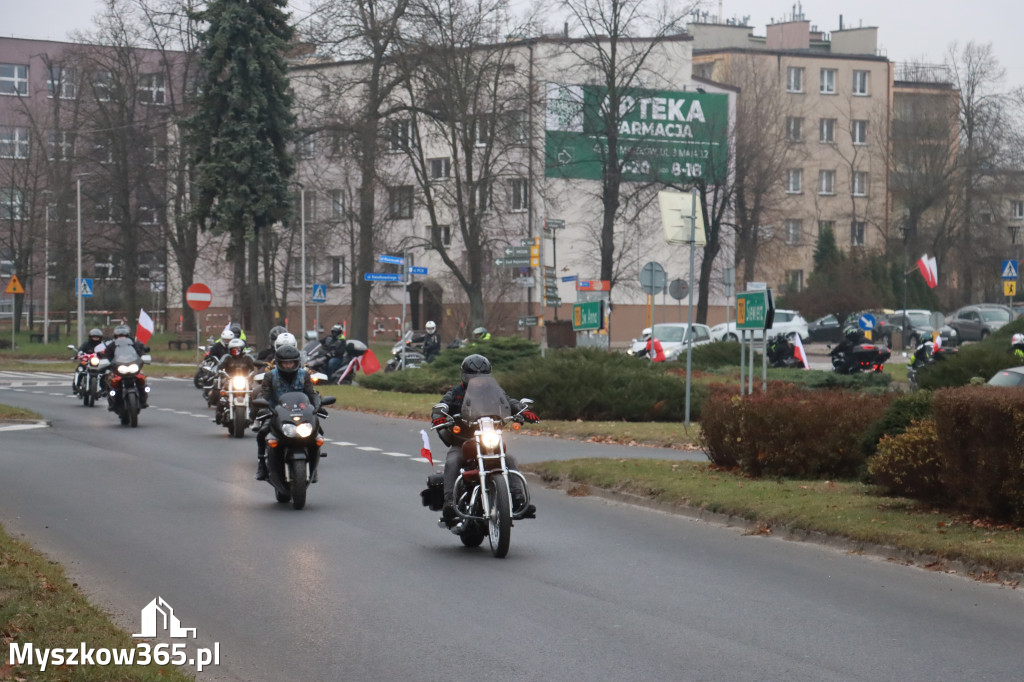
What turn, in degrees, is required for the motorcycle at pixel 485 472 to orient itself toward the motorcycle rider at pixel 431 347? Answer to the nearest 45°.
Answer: approximately 135° to its left

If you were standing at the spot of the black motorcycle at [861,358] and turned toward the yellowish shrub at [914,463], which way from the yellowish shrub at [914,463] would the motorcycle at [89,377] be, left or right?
right

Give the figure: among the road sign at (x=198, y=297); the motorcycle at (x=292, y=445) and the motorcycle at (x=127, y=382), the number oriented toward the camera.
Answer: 3

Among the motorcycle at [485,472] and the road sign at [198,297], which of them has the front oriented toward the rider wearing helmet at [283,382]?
the road sign

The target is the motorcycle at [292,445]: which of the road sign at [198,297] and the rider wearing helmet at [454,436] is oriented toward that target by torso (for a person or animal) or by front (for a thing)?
the road sign

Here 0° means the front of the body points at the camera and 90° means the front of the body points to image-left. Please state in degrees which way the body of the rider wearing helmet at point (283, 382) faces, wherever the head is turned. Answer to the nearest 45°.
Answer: approximately 0°

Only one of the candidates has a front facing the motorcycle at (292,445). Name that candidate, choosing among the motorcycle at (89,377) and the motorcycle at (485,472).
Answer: the motorcycle at (89,377)
